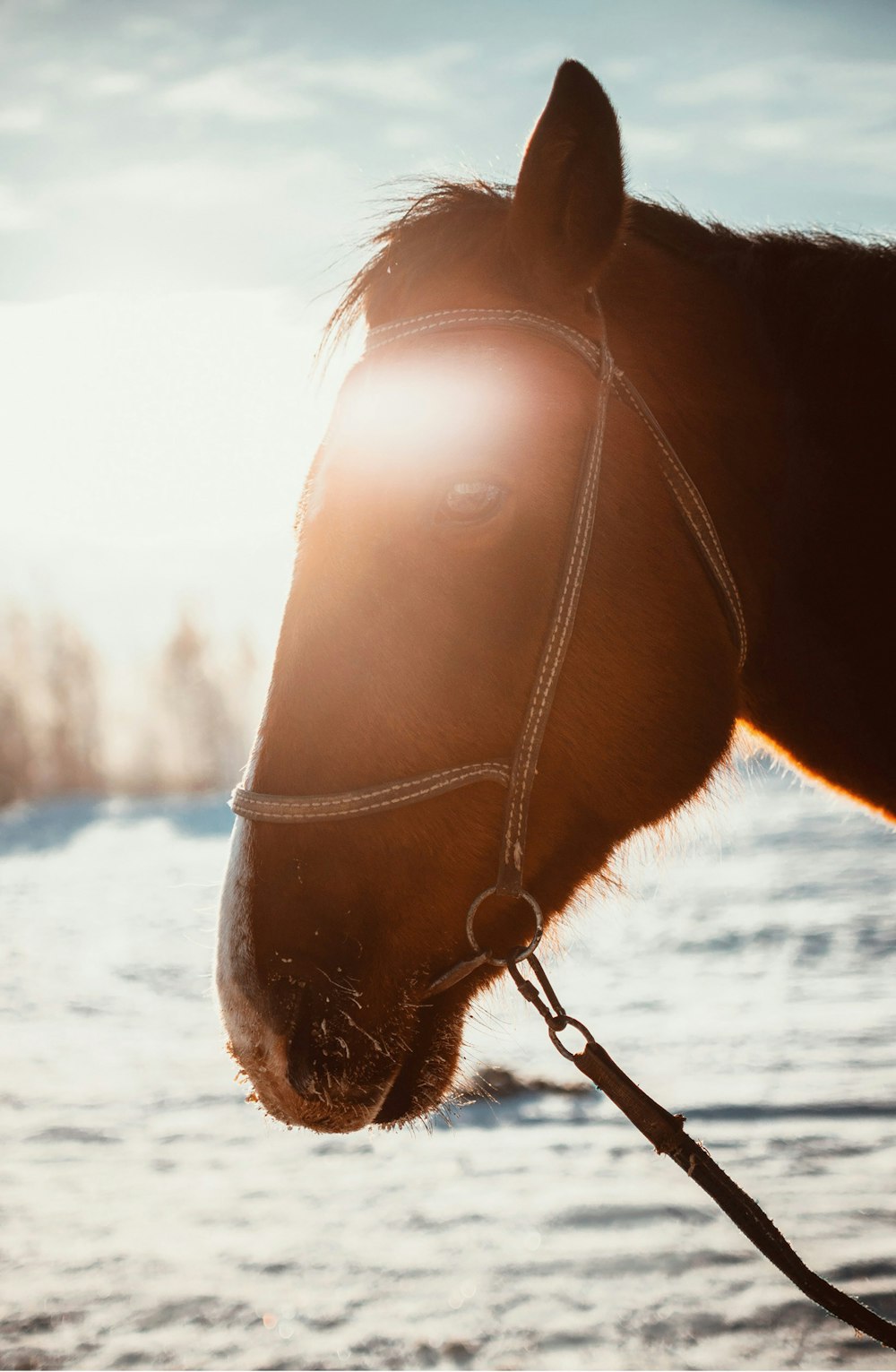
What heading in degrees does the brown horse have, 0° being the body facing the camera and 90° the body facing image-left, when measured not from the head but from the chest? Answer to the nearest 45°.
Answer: approximately 90°
